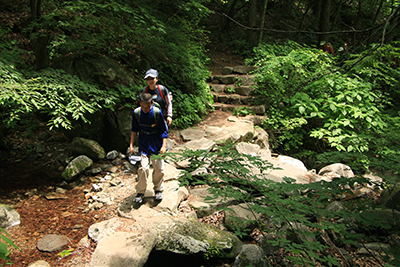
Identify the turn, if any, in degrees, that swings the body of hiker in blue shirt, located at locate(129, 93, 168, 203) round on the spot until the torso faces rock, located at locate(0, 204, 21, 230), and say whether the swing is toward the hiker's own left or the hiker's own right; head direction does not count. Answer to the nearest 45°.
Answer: approximately 90° to the hiker's own right

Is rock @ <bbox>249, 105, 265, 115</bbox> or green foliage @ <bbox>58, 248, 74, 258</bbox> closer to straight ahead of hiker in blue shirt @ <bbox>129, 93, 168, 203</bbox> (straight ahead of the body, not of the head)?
the green foliage

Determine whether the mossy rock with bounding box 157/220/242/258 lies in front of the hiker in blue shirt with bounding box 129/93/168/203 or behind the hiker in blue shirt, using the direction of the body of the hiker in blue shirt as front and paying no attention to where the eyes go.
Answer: in front

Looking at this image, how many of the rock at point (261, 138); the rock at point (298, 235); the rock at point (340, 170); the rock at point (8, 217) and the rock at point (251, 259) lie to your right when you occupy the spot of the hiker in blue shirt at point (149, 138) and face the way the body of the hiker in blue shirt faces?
1

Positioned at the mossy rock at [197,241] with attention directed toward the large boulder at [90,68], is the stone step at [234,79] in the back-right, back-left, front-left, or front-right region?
front-right

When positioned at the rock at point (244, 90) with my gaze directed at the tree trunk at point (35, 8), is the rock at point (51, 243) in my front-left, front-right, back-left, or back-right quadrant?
front-left

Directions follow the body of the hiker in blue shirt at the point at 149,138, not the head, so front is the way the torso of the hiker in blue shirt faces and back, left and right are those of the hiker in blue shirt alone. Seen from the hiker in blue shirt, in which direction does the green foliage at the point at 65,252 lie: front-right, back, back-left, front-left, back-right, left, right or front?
front-right

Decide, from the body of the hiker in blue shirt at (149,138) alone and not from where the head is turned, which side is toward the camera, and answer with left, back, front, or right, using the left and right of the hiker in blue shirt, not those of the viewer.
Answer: front

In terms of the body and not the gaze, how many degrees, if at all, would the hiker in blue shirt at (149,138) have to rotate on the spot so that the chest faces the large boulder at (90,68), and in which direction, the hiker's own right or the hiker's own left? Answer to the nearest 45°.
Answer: approximately 135° to the hiker's own right

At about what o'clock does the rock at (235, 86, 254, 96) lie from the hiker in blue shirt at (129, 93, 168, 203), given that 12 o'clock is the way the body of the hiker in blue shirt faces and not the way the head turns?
The rock is roughly at 7 o'clock from the hiker in blue shirt.

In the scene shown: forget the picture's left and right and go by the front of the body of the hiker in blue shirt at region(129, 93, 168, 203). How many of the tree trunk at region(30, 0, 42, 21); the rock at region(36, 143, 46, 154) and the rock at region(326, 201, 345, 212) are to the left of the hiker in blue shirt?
1

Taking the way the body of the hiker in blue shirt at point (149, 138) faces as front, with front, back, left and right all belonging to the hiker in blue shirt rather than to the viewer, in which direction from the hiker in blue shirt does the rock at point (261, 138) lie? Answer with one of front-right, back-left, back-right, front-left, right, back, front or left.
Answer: back-left

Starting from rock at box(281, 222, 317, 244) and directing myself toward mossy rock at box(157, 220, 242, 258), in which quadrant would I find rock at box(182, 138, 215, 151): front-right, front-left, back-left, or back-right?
front-right

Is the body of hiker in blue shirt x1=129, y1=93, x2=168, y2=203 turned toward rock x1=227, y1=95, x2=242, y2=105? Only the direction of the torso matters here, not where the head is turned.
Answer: no

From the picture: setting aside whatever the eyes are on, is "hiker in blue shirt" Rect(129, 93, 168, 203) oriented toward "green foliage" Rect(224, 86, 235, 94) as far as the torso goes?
no

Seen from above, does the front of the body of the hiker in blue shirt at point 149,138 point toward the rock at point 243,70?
no
